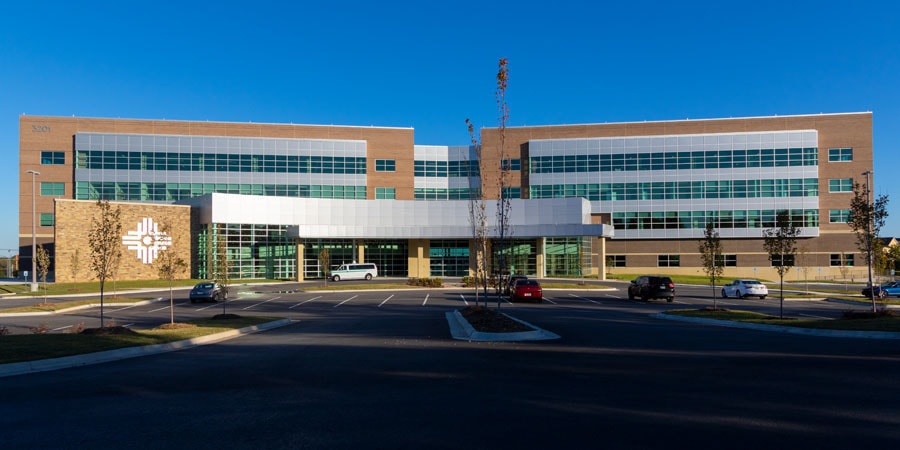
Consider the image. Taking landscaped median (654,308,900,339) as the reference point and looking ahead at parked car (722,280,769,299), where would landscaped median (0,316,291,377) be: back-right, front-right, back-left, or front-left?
back-left

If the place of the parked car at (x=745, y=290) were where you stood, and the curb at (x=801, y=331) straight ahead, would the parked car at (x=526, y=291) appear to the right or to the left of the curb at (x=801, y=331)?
right

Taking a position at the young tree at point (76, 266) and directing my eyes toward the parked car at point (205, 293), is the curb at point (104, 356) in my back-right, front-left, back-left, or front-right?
front-right

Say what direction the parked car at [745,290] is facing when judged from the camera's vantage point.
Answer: facing away from the viewer and to the left of the viewer
